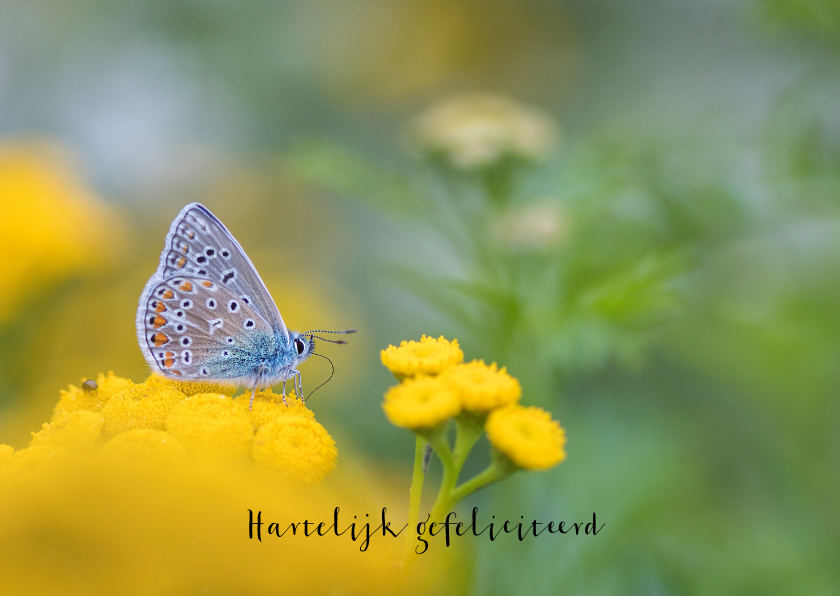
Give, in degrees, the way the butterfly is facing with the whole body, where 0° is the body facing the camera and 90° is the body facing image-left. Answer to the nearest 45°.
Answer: approximately 270°

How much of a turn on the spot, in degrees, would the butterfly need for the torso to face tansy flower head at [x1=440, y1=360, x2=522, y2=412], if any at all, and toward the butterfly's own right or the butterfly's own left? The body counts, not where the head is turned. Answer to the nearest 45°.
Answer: approximately 45° to the butterfly's own right

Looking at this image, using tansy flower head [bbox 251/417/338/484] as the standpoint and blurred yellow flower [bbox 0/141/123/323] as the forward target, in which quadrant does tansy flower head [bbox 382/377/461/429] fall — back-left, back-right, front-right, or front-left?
back-right
